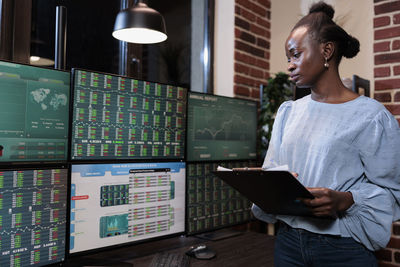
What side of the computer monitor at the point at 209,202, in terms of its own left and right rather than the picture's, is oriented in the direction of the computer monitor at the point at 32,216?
right

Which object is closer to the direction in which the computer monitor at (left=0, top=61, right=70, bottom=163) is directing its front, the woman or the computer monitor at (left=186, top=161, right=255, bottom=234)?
the woman

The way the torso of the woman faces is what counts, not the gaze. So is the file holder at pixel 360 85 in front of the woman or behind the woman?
behind

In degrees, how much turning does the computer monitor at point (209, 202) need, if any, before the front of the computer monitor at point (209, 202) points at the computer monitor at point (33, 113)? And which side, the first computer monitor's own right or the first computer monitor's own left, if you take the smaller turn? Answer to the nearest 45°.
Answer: approximately 90° to the first computer monitor's own right

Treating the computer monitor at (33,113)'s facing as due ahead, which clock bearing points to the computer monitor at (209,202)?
the computer monitor at (209,202) is roughly at 10 o'clock from the computer monitor at (33,113).

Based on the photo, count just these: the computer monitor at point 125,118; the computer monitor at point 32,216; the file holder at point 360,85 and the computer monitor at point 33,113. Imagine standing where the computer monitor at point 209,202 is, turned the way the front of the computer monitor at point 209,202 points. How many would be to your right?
3

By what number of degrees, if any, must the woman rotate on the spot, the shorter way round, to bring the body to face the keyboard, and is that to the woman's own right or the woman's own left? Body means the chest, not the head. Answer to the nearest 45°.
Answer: approximately 45° to the woman's own right
